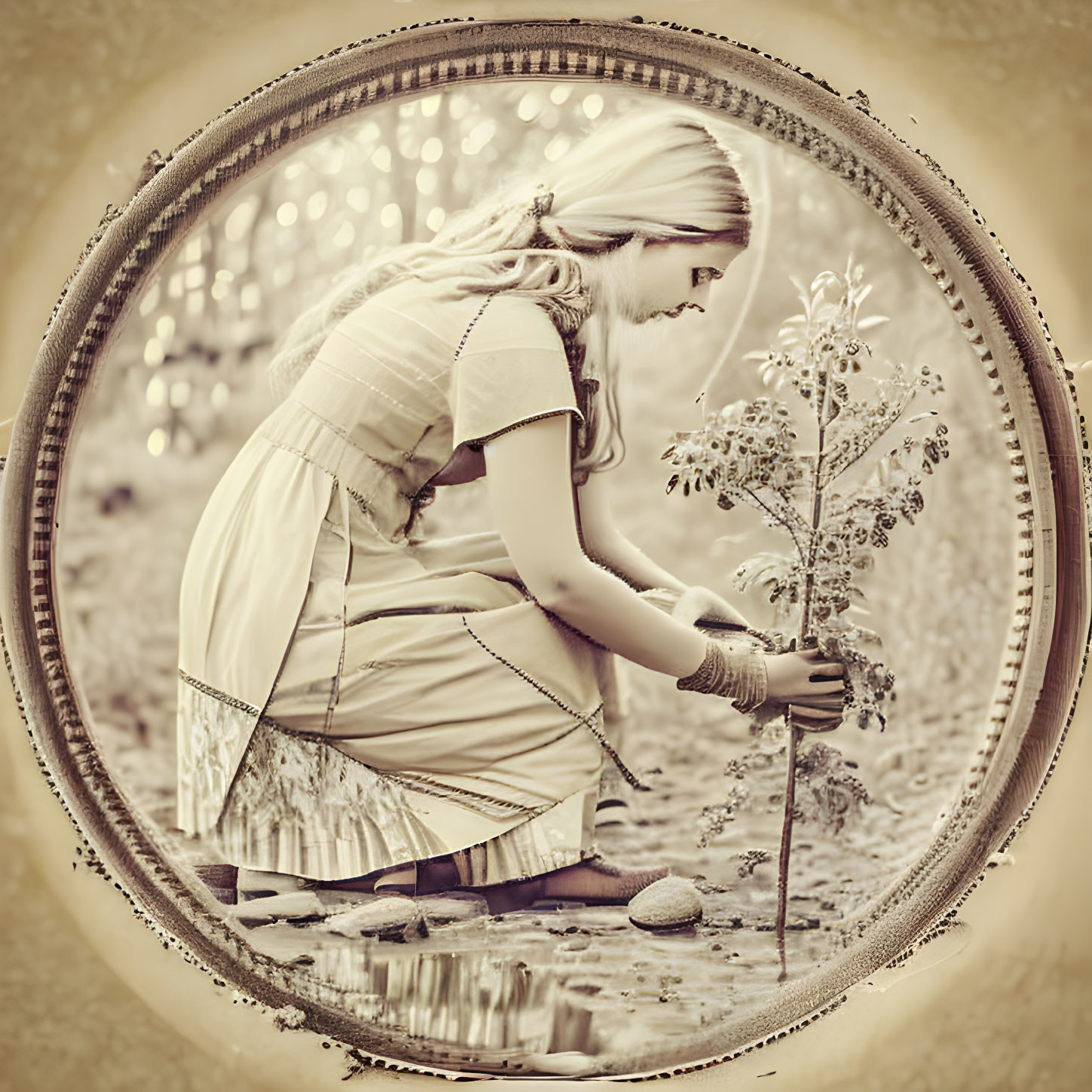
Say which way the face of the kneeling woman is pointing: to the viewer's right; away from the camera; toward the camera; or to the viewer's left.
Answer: to the viewer's right

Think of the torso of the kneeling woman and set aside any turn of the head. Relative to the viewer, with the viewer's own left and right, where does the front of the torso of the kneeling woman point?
facing to the right of the viewer
